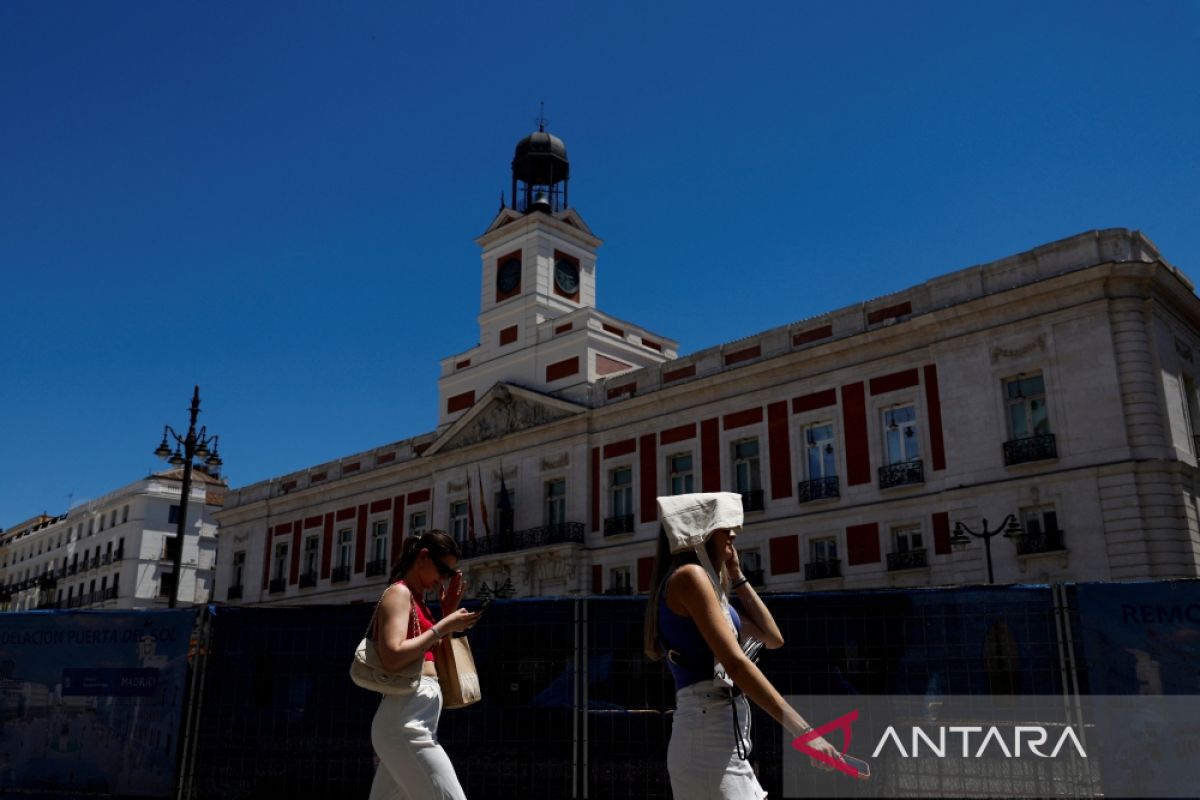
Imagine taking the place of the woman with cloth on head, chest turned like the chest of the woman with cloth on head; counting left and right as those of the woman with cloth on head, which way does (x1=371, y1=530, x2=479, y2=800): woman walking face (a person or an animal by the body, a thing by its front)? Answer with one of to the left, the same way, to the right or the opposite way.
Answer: the same way

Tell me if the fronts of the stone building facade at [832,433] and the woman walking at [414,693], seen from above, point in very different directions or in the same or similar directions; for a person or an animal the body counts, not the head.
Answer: very different directions

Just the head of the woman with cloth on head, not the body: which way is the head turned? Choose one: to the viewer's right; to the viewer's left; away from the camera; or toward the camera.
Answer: to the viewer's right

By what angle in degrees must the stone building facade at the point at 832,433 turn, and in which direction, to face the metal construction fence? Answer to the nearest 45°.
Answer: approximately 45° to its left

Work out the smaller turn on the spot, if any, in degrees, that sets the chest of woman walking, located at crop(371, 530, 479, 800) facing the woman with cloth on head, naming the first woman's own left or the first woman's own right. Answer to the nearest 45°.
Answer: approximately 45° to the first woman's own right

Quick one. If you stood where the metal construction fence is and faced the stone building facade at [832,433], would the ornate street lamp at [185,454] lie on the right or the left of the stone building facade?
left

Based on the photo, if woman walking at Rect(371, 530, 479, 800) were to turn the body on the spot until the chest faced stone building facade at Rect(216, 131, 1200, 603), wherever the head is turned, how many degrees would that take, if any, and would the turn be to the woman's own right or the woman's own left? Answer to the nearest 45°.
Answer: approximately 45° to the woman's own left

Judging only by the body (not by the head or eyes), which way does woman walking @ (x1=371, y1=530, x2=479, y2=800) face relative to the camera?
to the viewer's right

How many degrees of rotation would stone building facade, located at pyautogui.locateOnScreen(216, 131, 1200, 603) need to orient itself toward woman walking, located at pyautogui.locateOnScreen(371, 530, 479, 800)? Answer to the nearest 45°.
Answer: approximately 45° to its left

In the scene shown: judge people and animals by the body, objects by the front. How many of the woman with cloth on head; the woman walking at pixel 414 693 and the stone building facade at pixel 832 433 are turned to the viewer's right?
2

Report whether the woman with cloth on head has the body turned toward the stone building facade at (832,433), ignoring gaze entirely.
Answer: no

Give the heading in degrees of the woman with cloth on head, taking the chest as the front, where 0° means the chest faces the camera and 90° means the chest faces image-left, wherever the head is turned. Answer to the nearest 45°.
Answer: approximately 270°

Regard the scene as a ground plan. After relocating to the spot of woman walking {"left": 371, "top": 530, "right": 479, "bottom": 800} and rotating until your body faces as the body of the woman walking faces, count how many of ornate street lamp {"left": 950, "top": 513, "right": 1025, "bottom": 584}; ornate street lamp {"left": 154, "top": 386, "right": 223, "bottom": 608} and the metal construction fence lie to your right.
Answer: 0
